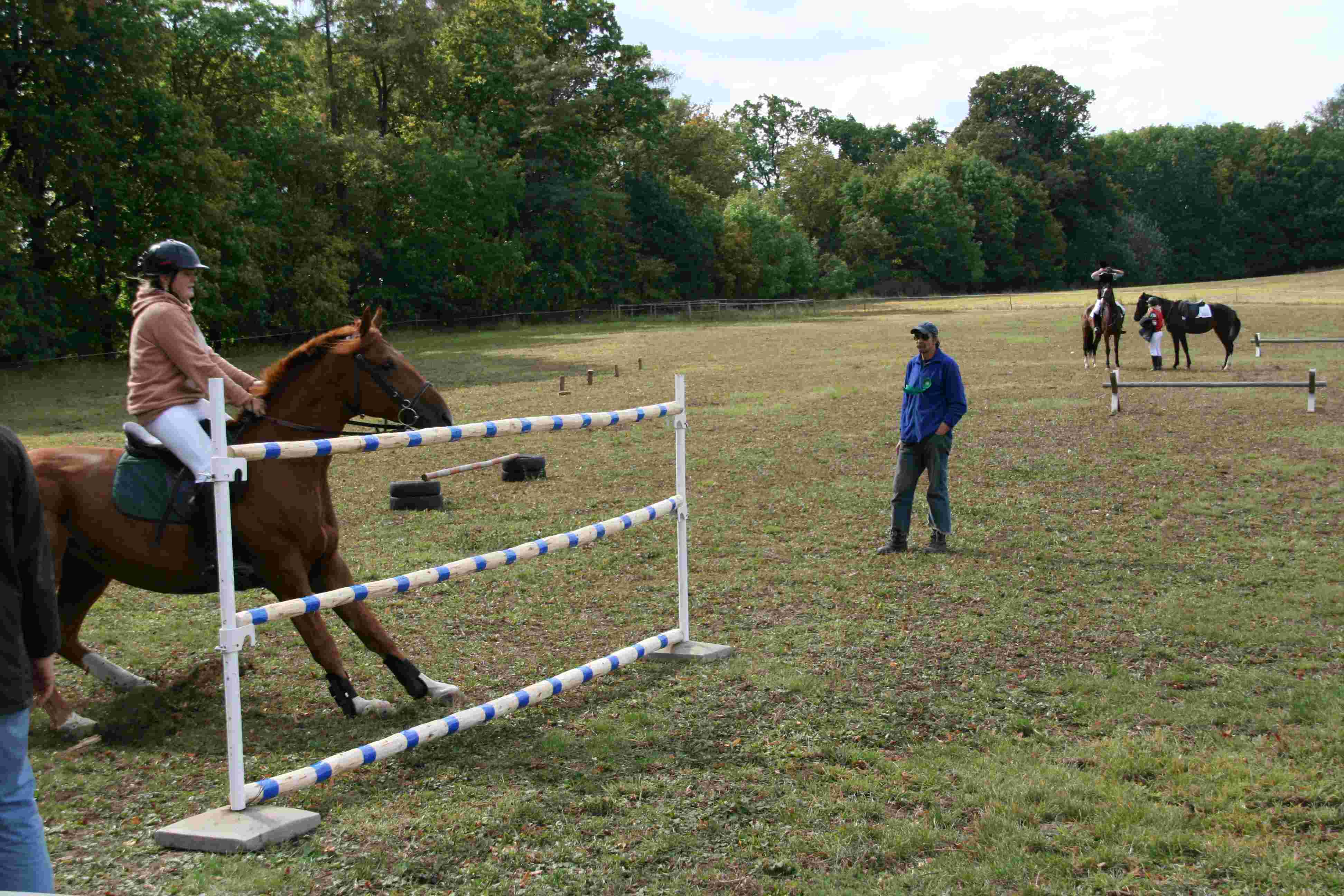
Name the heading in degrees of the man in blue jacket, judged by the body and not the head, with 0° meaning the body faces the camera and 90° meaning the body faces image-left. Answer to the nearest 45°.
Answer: approximately 45°

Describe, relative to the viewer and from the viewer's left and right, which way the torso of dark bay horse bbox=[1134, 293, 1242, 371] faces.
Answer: facing to the left of the viewer

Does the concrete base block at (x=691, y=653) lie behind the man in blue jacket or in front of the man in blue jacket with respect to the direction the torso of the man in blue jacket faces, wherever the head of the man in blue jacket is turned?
in front

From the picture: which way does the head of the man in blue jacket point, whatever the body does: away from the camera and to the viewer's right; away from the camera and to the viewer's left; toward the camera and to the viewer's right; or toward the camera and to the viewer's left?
toward the camera and to the viewer's left

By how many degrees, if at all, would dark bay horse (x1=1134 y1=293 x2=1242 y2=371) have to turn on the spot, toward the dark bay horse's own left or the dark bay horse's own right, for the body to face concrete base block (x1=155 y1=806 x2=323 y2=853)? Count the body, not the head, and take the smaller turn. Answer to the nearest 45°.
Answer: approximately 90° to the dark bay horse's own left

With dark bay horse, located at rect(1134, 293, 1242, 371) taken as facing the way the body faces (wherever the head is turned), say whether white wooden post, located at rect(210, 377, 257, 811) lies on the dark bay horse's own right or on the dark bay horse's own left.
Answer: on the dark bay horse's own left

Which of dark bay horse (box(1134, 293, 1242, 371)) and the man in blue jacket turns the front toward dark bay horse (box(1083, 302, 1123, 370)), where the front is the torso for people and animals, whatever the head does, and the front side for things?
dark bay horse (box(1134, 293, 1242, 371))

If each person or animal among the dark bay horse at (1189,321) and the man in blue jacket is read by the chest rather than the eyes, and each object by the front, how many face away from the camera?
0

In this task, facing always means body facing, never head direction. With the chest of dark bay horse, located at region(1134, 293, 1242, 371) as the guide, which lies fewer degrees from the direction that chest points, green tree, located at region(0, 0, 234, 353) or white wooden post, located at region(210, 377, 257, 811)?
the green tree

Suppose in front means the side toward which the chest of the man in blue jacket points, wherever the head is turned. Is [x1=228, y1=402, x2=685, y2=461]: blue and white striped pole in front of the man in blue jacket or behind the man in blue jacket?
in front

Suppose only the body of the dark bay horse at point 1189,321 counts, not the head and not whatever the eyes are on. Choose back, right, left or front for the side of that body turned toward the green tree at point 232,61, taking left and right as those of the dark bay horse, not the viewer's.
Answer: front

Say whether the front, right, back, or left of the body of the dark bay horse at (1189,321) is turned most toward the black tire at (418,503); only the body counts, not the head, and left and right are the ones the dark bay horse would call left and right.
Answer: left

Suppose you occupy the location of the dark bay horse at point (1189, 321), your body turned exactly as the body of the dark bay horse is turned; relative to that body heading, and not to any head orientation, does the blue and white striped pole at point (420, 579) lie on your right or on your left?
on your left

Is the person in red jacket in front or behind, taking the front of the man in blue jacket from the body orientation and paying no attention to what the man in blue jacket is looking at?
behind

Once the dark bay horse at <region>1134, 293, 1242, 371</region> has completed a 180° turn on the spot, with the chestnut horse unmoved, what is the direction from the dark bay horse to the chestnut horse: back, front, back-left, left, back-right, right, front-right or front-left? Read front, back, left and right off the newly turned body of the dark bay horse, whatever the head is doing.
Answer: right
